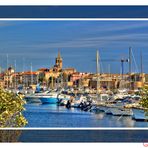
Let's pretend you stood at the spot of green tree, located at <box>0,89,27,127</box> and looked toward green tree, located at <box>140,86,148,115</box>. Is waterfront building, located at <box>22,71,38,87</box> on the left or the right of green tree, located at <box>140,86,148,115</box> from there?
left
